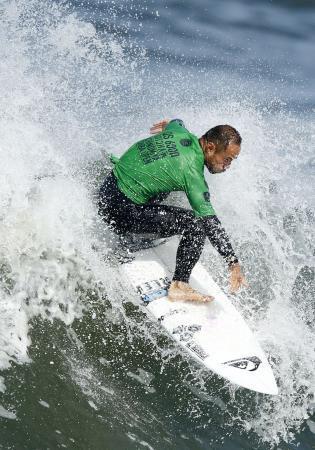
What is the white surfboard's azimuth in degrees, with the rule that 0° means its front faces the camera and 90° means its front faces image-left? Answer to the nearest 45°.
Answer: approximately 315°

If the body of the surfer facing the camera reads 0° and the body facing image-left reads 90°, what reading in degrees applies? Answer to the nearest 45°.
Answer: approximately 270°
